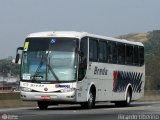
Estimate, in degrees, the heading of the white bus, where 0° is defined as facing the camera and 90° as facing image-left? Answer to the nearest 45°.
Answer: approximately 45°
